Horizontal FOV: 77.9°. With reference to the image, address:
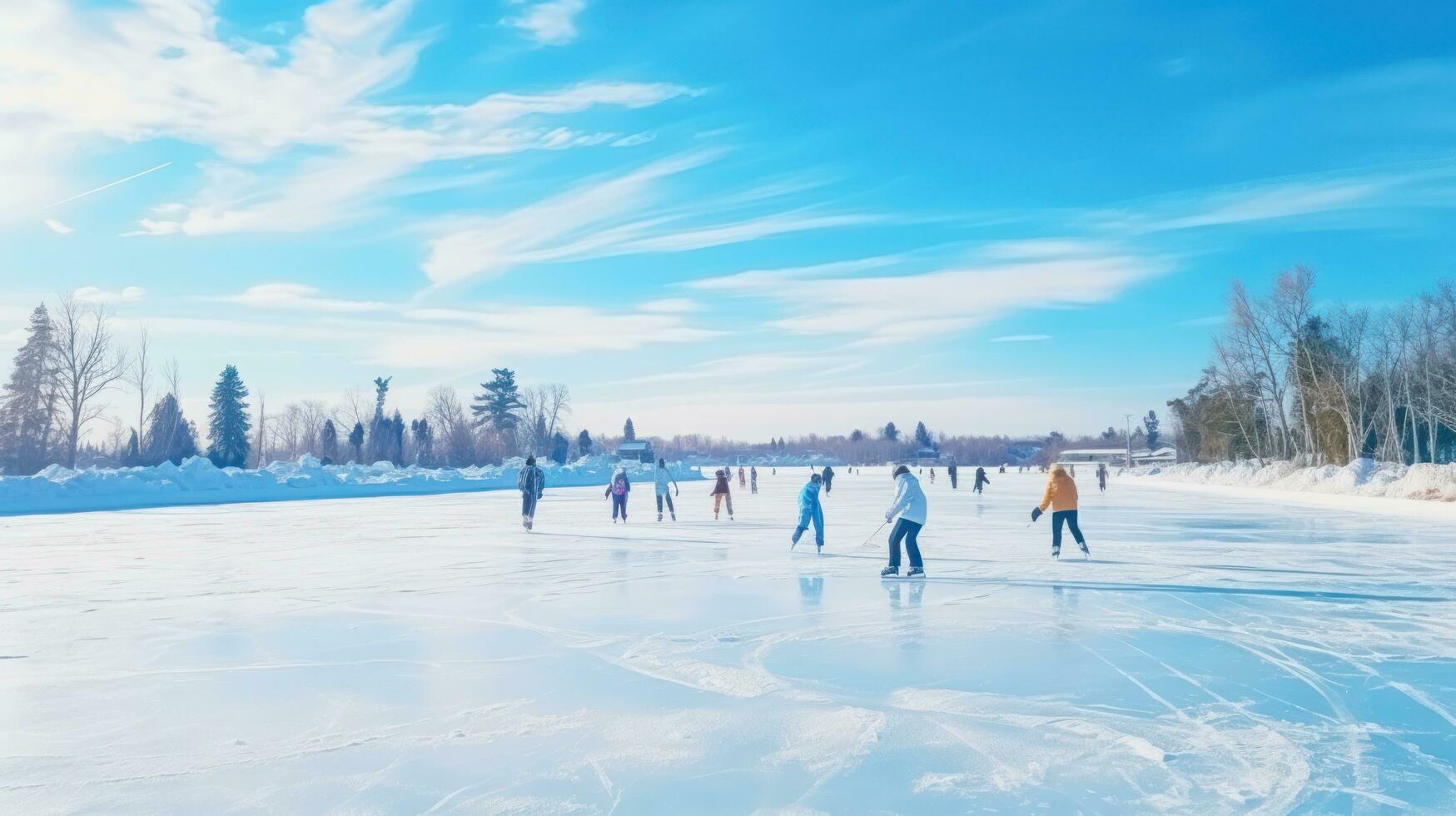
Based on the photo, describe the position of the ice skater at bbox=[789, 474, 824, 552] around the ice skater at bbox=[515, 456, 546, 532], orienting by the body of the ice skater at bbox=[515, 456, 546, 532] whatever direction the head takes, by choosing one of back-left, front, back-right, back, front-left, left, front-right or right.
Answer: back-right

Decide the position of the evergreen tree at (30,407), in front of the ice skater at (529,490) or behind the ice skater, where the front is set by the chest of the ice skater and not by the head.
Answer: in front

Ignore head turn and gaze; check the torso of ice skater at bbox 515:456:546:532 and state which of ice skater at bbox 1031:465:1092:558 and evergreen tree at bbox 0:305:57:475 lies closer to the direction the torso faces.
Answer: the evergreen tree

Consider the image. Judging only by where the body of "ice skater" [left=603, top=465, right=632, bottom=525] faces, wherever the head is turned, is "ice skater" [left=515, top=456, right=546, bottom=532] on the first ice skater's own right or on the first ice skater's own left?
on the first ice skater's own left

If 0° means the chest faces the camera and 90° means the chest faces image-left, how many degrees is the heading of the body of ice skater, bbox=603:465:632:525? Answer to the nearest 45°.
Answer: approximately 180°

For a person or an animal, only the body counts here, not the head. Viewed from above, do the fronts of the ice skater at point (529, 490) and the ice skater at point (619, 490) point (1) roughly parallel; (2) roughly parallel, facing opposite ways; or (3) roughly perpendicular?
roughly parallel

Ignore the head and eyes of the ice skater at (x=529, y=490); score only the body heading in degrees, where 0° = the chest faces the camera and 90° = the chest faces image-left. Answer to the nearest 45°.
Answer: approximately 180°

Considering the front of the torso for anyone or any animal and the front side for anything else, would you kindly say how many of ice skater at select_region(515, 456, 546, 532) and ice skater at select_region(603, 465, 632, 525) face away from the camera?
2

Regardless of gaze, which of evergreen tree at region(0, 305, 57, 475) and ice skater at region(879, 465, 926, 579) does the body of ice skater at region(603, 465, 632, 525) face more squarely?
the evergreen tree

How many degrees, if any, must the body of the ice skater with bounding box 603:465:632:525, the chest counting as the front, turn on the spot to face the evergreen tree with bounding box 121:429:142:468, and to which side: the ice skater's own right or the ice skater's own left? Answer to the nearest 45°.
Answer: approximately 45° to the ice skater's own left

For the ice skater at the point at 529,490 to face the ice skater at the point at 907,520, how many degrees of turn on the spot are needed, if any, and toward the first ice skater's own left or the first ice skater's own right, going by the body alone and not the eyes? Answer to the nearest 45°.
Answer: approximately 135° to the first ice skater's own right

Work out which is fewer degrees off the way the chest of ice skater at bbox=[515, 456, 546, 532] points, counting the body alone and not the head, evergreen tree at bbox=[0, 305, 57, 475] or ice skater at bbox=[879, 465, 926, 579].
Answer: the evergreen tree
